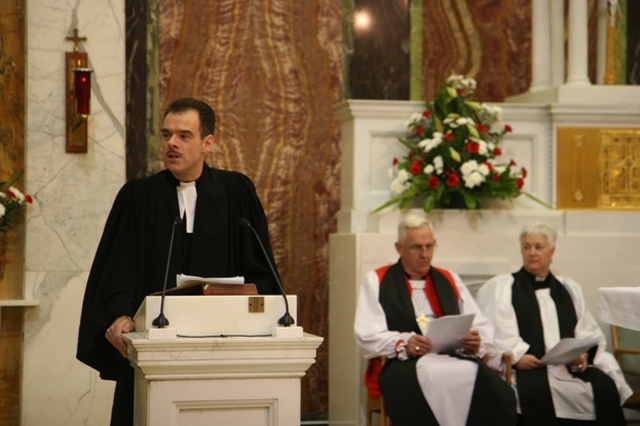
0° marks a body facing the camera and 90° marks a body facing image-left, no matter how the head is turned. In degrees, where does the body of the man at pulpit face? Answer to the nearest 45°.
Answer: approximately 0°

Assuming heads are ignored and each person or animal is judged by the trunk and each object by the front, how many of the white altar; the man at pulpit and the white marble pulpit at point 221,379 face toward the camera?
3

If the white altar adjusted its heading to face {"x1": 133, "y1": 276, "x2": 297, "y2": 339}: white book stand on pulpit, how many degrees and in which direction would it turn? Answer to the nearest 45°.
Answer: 0° — it already faces it

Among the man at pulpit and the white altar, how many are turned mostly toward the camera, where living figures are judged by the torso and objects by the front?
2

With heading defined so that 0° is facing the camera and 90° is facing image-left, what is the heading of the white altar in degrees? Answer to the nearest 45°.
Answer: approximately 0°

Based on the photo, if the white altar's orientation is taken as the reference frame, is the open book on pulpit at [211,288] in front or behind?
in front

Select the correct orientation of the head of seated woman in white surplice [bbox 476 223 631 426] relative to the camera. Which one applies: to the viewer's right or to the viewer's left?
to the viewer's left

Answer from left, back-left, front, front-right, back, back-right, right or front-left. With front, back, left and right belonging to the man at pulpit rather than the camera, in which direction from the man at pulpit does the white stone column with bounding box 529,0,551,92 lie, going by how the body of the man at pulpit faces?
back-left
